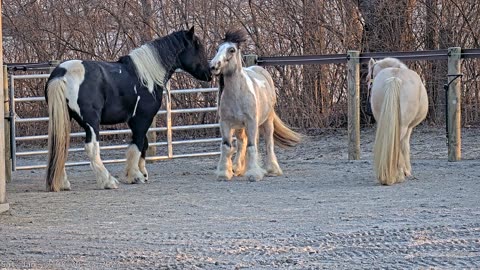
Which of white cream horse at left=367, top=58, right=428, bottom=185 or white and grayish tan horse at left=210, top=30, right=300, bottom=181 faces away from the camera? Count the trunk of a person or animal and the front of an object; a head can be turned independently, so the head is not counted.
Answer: white cream horse at left=367, top=58, right=428, bottom=185

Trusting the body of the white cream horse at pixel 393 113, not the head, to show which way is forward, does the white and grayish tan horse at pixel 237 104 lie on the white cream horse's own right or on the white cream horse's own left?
on the white cream horse's own left

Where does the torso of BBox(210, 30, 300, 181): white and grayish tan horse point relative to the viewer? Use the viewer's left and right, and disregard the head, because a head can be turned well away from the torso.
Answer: facing the viewer and to the left of the viewer

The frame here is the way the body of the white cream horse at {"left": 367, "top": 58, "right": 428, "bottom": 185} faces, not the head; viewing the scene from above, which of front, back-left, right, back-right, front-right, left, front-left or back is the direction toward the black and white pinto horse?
left

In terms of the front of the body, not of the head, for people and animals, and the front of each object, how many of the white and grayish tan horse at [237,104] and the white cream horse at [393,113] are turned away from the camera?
1

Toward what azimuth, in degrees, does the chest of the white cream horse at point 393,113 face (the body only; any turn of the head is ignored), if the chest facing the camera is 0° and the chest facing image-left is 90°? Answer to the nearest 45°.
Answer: approximately 180°

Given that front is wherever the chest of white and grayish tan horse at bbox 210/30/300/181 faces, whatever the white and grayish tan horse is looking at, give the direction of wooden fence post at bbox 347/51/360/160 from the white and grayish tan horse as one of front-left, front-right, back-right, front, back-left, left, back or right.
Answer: back
